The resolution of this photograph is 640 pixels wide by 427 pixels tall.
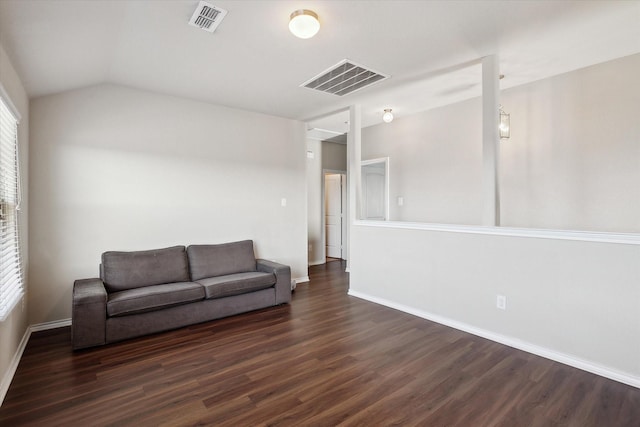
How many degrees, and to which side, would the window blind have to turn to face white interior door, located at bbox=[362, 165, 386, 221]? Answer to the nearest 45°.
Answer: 0° — it already faces it

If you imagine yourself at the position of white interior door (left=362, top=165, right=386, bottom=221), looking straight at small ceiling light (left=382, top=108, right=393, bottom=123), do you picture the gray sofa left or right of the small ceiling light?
right

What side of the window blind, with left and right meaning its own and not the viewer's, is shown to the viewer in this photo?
right

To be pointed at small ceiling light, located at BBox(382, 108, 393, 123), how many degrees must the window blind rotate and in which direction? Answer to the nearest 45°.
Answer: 0° — it already faces it

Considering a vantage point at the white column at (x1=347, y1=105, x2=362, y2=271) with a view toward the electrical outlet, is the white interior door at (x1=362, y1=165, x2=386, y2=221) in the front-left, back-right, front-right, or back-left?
back-left
